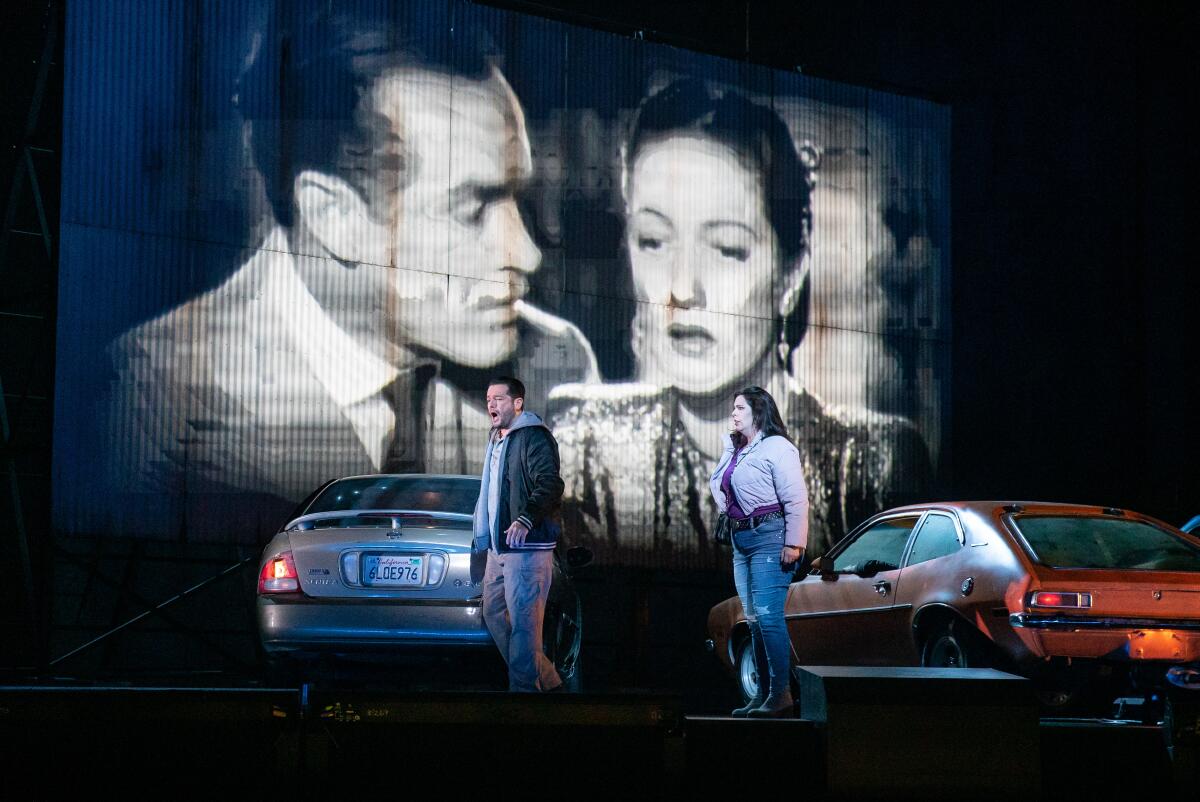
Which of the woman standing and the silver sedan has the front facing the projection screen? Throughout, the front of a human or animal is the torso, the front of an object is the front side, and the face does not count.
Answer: the silver sedan

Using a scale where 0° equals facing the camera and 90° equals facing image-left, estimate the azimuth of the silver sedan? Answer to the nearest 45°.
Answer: approximately 180°

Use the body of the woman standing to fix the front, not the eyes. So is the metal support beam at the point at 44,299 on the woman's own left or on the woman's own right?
on the woman's own right

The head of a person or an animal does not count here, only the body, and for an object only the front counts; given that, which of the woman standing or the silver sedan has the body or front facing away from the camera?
the silver sedan

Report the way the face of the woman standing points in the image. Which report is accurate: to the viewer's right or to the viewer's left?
to the viewer's left

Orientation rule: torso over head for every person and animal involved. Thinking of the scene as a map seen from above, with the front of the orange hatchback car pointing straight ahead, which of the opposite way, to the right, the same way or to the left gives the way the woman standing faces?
to the left

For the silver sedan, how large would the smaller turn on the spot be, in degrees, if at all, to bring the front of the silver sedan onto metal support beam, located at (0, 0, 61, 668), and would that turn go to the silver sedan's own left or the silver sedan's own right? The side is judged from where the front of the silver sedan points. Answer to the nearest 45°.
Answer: approximately 45° to the silver sedan's own left

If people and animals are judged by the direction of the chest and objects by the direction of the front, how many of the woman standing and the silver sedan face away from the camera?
1

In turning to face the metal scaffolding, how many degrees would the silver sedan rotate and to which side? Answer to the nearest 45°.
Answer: approximately 45° to its left

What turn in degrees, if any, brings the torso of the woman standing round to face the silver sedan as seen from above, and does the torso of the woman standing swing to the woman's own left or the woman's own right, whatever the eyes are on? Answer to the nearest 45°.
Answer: approximately 45° to the woman's own right
